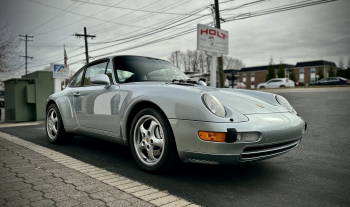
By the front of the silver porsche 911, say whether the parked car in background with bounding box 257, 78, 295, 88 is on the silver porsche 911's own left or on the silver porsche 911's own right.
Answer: on the silver porsche 911's own left

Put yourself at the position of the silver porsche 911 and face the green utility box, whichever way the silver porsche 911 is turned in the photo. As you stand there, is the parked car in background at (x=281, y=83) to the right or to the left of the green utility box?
right

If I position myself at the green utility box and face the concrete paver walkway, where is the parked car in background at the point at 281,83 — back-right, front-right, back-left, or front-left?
back-left

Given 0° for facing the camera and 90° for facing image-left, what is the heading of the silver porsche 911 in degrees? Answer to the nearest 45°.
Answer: approximately 315°

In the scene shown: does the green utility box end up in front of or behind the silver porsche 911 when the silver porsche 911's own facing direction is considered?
behind
